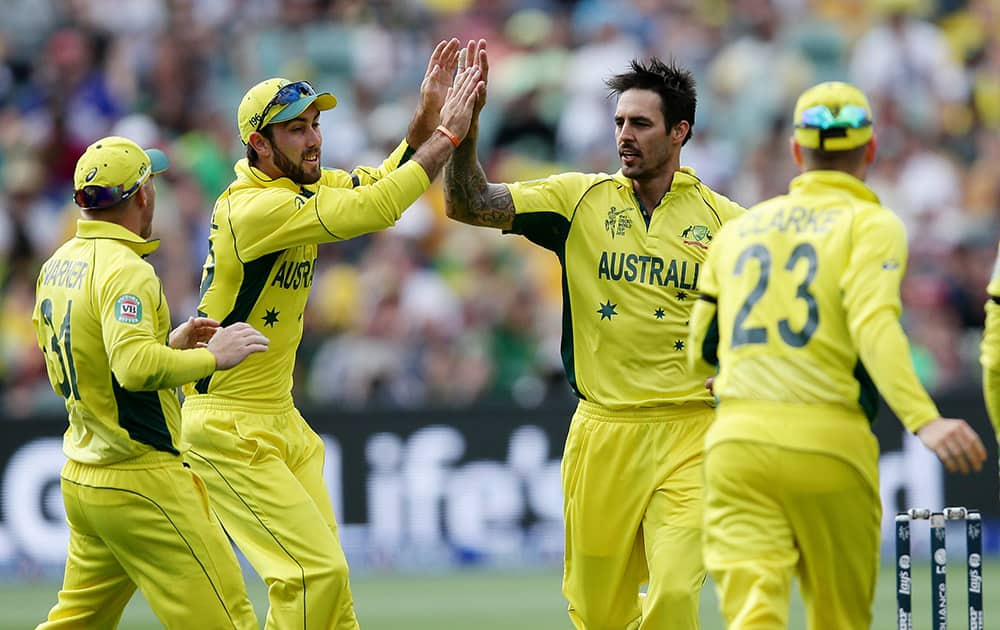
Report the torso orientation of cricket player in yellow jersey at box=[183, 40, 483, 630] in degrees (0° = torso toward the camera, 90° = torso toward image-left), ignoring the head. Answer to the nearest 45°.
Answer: approximately 315°

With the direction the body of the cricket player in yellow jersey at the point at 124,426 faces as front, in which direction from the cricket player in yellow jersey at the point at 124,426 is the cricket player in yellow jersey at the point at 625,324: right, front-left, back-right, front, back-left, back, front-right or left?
front-right

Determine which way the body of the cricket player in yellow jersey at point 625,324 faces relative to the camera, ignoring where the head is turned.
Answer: toward the camera

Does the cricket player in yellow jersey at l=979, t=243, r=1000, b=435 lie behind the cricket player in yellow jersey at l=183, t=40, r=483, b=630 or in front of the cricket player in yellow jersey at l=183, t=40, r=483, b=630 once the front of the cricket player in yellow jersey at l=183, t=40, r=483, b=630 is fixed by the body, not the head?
in front

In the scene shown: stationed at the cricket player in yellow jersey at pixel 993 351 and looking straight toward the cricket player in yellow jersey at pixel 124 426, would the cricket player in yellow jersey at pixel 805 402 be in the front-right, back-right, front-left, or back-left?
front-left

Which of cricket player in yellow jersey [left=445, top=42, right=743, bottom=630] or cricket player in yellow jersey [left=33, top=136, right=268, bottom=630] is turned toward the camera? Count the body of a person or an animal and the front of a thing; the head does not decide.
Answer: cricket player in yellow jersey [left=445, top=42, right=743, bottom=630]

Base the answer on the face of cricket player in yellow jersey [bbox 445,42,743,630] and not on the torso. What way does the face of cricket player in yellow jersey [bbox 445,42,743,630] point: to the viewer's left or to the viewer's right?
to the viewer's left

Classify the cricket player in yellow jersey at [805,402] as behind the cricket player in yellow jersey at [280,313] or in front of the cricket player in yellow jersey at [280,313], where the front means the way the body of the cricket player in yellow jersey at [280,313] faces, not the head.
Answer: in front

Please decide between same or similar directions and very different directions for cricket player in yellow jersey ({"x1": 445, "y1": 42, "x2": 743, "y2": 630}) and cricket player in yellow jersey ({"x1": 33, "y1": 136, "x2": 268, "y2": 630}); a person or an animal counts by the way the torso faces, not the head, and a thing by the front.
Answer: very different directions

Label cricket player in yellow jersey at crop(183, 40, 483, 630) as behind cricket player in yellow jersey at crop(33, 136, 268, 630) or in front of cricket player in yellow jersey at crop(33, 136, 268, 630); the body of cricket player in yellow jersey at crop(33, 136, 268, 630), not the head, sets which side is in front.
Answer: in front

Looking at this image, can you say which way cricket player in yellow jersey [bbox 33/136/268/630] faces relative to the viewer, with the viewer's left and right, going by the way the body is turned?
facing away from the viewer and to the right of the viewer

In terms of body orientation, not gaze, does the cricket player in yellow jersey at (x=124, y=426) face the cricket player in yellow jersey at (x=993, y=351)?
no

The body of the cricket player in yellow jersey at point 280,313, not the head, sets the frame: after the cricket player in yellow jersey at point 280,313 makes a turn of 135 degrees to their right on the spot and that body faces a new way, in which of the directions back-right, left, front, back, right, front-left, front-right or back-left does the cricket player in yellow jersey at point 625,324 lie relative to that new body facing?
back

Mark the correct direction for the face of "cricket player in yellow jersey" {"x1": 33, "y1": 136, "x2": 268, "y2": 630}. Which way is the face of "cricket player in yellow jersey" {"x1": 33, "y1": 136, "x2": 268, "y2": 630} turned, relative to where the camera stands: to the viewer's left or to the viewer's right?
to the viewer's right

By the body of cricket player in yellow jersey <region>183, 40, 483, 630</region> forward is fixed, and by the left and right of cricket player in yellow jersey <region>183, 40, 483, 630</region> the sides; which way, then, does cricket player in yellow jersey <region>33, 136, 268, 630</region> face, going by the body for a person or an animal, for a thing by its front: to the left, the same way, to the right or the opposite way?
to the left

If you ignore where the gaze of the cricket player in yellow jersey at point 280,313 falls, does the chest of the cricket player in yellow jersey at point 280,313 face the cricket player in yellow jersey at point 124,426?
no

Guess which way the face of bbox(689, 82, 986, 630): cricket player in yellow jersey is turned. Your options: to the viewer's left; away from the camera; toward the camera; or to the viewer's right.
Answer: away from the camera

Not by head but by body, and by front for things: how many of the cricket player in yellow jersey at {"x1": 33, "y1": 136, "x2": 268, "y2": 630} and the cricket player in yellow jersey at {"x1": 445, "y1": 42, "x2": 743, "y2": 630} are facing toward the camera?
1
